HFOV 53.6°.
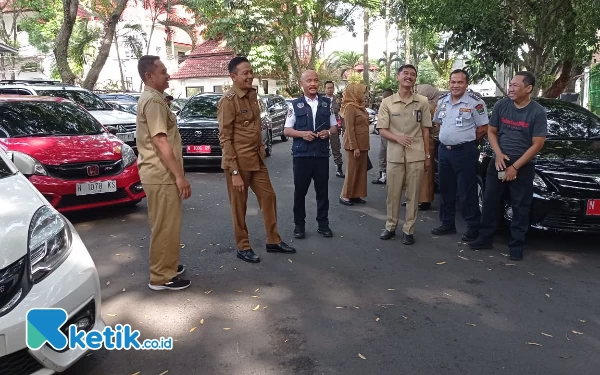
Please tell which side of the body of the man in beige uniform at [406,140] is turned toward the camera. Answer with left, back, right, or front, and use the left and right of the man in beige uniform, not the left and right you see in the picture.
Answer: front

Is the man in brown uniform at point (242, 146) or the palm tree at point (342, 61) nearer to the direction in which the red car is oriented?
the man in brown uniform

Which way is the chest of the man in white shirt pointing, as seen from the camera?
toward the camera

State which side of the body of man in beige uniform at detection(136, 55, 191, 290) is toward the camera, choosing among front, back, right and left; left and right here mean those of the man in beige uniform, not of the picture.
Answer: right

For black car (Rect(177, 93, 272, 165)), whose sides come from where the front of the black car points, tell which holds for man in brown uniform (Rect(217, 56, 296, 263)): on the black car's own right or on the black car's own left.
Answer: on the black car's own left

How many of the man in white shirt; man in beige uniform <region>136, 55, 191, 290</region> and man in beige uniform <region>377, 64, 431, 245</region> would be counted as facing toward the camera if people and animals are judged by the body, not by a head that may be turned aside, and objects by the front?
2

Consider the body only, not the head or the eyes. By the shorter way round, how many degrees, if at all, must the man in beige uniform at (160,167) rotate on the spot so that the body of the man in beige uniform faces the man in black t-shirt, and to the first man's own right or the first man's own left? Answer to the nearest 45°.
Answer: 0° — they already face them

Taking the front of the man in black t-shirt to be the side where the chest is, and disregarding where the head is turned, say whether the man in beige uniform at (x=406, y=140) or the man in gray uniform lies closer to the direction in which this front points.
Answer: the man in beige uniform

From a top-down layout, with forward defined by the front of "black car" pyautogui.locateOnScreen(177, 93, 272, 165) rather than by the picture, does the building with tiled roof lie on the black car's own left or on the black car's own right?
on the black car's own right

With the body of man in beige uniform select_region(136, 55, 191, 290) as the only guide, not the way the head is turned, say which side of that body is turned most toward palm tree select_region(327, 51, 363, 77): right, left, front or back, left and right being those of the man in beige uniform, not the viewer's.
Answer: left

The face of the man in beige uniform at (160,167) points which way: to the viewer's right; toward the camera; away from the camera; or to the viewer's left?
to the viewer's right

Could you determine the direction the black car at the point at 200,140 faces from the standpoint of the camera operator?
facing the viewer and to the left of the viewer
